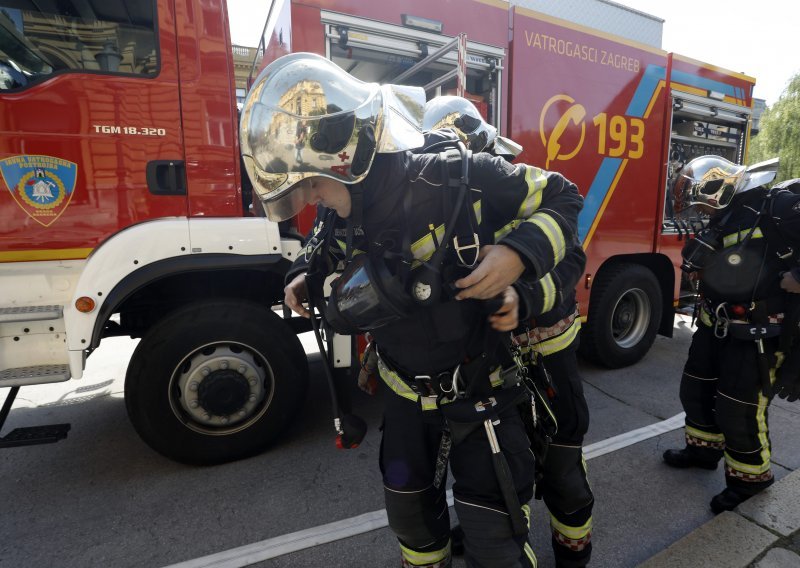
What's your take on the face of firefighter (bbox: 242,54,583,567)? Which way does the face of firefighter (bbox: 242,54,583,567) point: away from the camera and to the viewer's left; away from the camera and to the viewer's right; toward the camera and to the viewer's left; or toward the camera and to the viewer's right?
toward the camera and to the viewer's left

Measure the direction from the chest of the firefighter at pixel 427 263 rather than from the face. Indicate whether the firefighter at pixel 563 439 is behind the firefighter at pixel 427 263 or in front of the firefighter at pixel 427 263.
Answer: behind

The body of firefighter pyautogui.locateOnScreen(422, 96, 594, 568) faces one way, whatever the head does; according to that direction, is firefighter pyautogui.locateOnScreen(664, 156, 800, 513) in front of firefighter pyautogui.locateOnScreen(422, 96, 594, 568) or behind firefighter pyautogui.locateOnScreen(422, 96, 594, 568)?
behind

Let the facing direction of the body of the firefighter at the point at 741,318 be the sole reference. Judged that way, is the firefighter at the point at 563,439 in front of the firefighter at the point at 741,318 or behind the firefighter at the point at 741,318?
in front

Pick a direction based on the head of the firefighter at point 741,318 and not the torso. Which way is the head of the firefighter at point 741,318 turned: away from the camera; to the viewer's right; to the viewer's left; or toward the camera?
to the viewer's left

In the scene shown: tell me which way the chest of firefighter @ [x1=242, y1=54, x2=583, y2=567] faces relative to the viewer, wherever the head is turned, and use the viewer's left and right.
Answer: facing the viewer and to the left of the viewer

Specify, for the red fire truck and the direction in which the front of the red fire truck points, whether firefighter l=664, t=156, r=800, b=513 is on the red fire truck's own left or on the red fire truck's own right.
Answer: on the red fire truck's own left

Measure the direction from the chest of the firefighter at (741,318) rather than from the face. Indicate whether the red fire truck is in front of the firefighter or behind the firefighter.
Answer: in front

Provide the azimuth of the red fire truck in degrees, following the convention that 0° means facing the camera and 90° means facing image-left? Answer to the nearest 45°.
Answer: approximately 45°

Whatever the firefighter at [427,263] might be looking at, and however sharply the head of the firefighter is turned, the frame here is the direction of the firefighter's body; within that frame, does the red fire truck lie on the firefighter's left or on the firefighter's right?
on the firefighter's right

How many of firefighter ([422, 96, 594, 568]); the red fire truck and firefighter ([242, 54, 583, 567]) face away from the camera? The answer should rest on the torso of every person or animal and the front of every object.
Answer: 0
